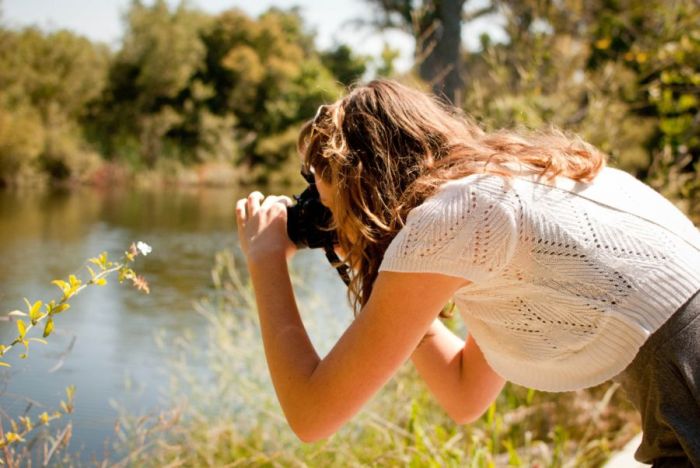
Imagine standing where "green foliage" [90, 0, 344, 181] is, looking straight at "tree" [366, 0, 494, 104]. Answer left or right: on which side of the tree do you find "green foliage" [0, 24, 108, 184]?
right

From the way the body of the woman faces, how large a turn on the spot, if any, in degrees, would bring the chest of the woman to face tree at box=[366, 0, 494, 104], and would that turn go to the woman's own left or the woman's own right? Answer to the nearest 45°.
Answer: approximately 90° to the woman's own right

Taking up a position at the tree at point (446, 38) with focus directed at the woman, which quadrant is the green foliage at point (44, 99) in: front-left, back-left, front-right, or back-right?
back-right

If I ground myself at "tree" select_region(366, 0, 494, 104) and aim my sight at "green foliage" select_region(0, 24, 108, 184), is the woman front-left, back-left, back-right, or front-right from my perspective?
back-left

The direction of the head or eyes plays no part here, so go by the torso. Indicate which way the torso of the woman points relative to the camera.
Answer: to the viewer's left

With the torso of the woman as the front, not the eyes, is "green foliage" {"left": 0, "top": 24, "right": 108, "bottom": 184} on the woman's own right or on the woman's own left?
on the woman's own right
